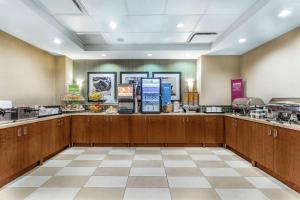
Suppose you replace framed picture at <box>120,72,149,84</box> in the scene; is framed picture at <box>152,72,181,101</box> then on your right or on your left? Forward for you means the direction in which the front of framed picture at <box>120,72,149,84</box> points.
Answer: on your left

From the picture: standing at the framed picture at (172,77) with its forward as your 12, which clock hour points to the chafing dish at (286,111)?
The chafing dish is roughly at 11 o'clock from the framed picture.

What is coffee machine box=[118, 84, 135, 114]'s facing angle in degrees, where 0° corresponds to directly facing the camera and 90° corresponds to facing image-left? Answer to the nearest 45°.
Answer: approximately 0°

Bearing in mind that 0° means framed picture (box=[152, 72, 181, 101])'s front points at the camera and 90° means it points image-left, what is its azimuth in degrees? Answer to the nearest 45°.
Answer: approximately 0°

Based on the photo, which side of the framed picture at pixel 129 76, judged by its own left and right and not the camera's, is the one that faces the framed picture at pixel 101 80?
right

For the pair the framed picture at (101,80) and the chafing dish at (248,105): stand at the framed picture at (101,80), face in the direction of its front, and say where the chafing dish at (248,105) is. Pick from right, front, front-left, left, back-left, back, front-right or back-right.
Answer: front-left

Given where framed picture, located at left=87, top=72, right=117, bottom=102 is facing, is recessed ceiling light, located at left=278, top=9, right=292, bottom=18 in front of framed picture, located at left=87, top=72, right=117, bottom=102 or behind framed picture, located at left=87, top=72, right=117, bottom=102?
in front

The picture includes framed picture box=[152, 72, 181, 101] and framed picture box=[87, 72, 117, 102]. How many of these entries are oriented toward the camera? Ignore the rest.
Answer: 2

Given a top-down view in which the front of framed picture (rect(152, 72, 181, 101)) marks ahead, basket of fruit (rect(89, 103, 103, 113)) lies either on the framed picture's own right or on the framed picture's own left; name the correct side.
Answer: on the framed picture's own right

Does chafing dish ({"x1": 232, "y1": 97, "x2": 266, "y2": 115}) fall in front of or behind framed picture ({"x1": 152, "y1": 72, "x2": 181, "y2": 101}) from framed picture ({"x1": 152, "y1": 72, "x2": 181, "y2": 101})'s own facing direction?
in front

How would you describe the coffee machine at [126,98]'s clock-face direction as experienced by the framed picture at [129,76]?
The coffee machine is roughly at 12 o'clock from the framed picture.

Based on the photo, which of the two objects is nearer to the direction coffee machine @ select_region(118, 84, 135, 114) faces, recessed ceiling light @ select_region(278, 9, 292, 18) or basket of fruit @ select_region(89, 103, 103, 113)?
the recessed ceiling light
